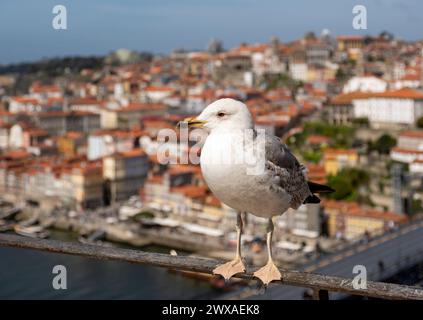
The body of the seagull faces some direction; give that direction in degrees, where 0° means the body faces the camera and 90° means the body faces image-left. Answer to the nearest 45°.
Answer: approximately 45°

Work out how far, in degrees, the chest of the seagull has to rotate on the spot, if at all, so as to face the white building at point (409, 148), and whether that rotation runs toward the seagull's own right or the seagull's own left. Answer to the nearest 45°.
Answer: approximately 135° to the seagull's own right

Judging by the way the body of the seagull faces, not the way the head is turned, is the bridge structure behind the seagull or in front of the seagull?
behind

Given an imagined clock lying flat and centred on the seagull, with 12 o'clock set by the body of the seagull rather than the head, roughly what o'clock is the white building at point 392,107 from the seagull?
The white building is roughly at 5 o'clock from the seagull.

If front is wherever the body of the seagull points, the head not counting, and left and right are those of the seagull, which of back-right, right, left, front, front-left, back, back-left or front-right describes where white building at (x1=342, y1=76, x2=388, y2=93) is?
back-right

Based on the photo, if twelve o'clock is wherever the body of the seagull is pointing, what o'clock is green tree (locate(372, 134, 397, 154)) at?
The green tree is roughly at 5 o'clock from the seagull.
